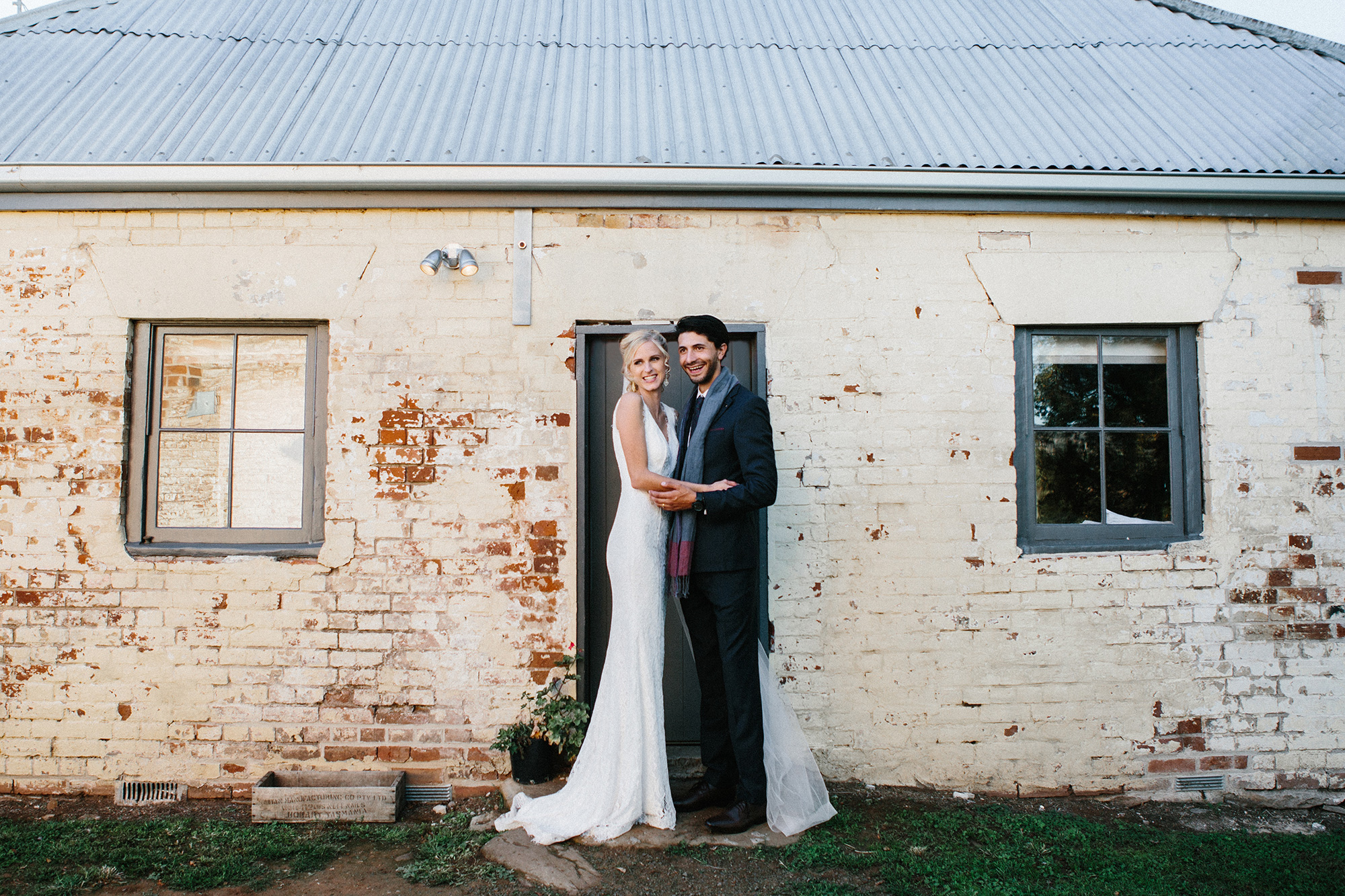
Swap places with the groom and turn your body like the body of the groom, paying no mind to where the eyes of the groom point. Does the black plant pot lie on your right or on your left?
on your right

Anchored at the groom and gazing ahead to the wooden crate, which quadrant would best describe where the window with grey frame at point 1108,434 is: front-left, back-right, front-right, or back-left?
back-right

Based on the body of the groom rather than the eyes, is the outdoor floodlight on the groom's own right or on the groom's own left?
on the groom's own right

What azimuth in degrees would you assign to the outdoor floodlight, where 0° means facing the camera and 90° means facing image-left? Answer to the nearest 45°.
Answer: approximately 0°

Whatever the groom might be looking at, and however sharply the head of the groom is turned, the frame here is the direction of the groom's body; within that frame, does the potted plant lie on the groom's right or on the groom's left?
on the groom's right

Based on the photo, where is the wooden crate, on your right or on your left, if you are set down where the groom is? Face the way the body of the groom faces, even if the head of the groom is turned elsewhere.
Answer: on your right
